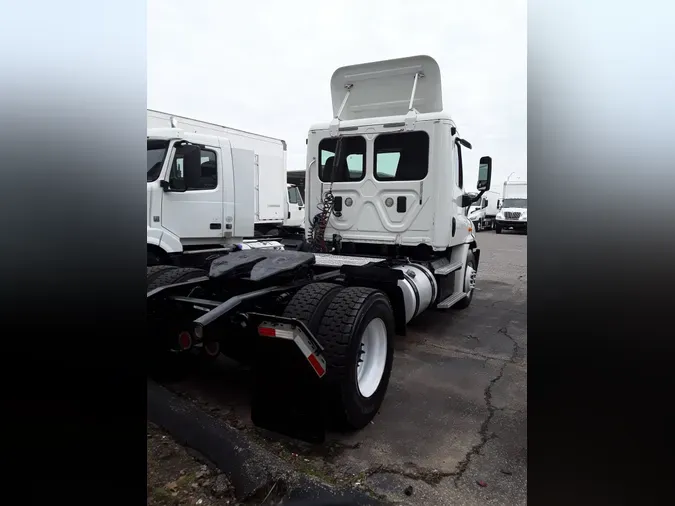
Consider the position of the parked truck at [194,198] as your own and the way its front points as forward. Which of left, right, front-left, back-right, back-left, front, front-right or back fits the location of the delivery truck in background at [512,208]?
back

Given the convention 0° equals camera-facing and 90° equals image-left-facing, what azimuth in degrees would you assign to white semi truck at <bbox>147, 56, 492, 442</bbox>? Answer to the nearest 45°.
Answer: approximately 225°

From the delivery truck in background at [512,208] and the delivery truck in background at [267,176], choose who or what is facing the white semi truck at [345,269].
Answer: the delivery truck in background at [512,208]

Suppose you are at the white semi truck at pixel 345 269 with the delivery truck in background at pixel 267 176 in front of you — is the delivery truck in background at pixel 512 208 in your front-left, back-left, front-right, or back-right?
front-right

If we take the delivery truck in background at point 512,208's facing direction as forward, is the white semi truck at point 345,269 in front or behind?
in front

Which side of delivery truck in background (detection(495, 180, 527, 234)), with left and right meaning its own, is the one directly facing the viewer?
front

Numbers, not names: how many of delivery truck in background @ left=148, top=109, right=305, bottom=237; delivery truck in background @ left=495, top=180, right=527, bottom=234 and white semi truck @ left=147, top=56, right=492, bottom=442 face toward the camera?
1
